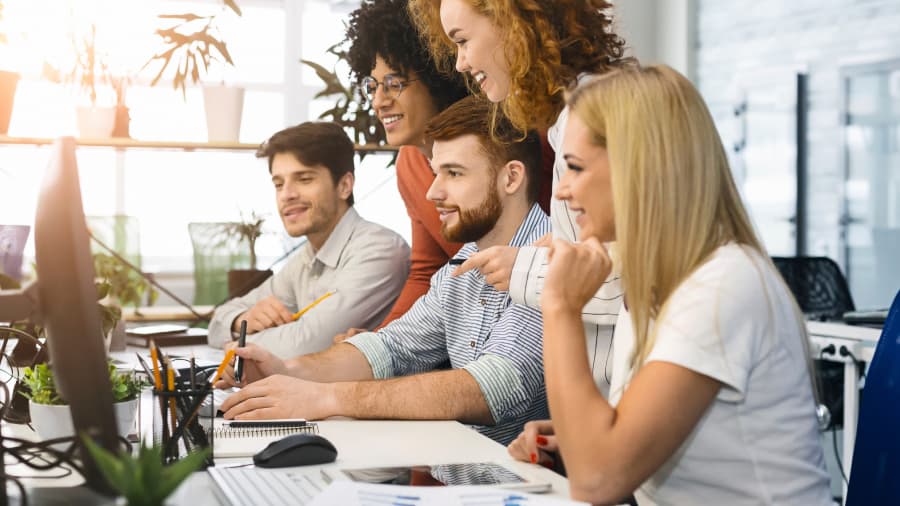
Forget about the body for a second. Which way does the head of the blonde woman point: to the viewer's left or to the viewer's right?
to the viewer's left

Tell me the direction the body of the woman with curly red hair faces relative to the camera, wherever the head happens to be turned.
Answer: to the viewer's left

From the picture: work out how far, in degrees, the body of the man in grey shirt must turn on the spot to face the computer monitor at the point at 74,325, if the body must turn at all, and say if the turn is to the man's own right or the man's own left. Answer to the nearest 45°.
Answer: approximately 45° to the man's own left

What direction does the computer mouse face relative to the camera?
to the viewer's left

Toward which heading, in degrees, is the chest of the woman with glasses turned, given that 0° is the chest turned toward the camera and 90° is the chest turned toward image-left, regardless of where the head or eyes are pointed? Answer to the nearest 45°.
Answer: approximately 45°

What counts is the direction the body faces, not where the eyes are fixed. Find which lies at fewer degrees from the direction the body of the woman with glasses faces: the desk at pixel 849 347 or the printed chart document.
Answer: the printed chart document

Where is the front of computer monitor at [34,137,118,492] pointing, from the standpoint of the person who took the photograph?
facing to the right of the viewer

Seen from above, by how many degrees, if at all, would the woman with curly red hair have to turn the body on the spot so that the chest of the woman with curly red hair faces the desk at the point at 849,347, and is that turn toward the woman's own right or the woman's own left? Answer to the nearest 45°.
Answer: approximately 135° to the woman's own right

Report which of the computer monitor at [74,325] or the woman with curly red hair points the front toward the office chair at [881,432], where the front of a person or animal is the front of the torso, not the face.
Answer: the computer monitor

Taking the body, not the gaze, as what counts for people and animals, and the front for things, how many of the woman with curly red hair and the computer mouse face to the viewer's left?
2

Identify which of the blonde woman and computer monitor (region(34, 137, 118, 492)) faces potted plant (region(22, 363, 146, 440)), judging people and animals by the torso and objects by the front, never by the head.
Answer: the blonde woman

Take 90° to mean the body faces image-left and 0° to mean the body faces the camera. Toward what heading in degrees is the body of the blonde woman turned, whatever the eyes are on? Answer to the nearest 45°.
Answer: approximately 90°
